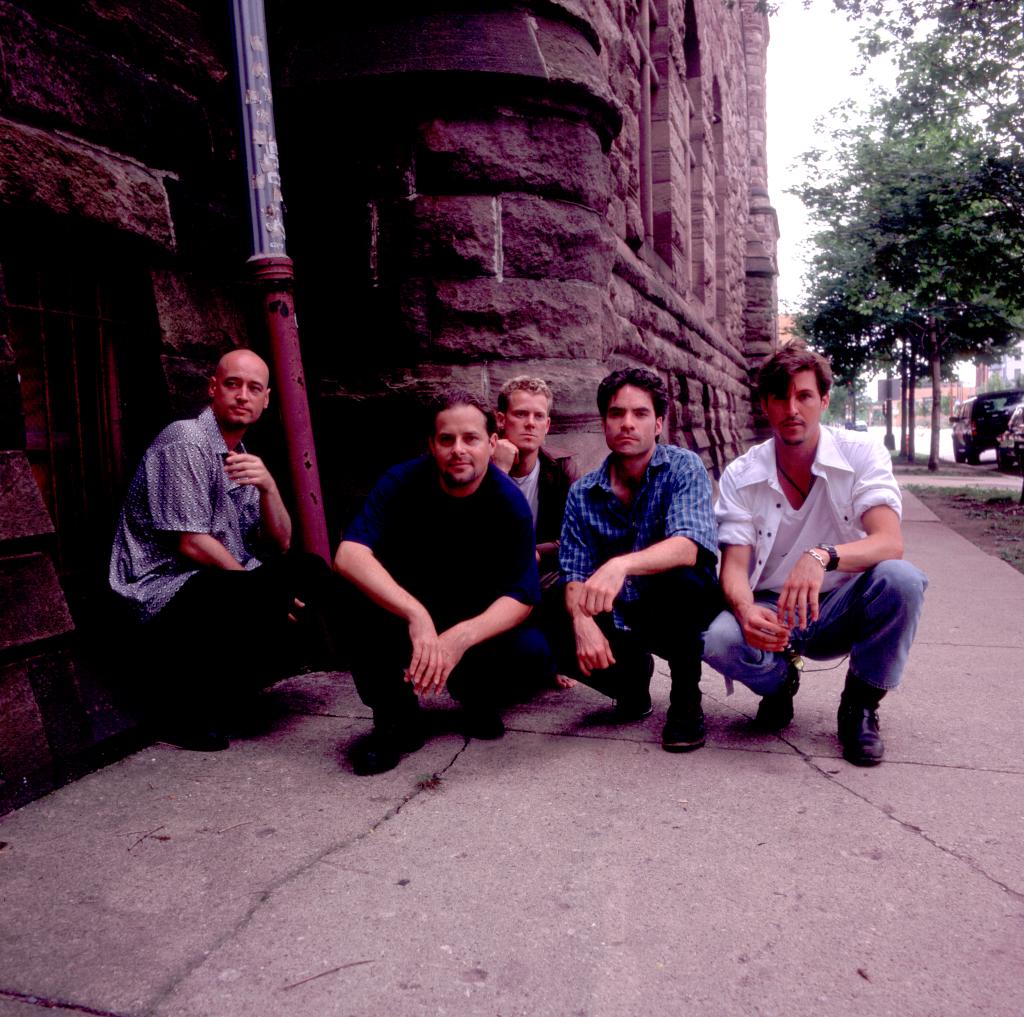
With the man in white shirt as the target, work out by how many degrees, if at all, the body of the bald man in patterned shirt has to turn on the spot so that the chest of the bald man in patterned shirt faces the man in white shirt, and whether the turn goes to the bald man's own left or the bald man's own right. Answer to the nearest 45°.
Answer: approximately 45° to the bald man's own left

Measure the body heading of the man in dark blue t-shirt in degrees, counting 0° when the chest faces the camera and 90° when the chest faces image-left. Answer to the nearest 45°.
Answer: approximately 0°

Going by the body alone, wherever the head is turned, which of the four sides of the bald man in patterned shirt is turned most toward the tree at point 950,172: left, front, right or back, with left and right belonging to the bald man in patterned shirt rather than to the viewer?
left

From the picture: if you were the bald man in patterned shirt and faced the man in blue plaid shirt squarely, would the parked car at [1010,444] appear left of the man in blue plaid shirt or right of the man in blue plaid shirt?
left

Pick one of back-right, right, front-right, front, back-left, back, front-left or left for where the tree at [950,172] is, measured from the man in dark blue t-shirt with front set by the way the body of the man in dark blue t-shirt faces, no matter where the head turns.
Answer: back-left

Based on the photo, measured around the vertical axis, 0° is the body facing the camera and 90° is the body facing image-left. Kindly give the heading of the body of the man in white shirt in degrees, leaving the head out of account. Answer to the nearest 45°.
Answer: approximately 0°

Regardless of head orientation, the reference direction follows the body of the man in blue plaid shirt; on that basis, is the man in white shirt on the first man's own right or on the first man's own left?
on the first man's own left

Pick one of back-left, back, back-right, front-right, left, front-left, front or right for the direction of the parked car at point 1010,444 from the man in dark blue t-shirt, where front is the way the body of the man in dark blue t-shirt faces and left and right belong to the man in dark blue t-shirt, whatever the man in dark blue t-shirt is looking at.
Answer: back-left

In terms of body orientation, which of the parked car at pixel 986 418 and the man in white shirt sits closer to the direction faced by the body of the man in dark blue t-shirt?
the man in white shirt

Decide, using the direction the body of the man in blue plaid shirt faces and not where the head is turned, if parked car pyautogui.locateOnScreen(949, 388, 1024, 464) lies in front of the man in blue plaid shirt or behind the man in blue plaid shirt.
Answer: behind
